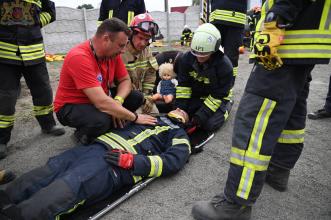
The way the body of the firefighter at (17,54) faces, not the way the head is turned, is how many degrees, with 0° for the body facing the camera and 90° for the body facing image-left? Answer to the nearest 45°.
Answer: approximately 0°

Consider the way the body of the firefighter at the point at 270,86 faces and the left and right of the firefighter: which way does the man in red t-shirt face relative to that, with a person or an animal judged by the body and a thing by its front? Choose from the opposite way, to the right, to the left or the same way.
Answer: the opposite way

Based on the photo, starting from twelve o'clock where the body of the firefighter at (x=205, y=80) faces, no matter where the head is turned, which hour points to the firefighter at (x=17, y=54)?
the firefighter at (x=17, y=54) is roughly at 1 o'clock from the firefighter at (x=205, y=80).

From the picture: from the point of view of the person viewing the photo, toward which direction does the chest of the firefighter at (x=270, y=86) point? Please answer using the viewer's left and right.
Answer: facing to the left of the viewer

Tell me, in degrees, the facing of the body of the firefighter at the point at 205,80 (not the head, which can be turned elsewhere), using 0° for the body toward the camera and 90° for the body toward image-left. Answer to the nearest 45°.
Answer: approximately 45°

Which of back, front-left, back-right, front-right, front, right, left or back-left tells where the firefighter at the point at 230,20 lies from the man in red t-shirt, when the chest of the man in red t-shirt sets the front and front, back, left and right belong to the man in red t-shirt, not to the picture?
left

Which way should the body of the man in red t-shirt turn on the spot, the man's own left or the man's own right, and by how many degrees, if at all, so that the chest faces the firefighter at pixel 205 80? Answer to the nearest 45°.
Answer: approximately 45° to the man's own left

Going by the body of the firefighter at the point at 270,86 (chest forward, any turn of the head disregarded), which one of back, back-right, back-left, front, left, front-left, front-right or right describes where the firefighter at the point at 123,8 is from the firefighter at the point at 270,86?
front-right

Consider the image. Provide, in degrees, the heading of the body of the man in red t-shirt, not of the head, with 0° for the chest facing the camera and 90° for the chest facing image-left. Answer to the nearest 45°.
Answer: approximately 315°
